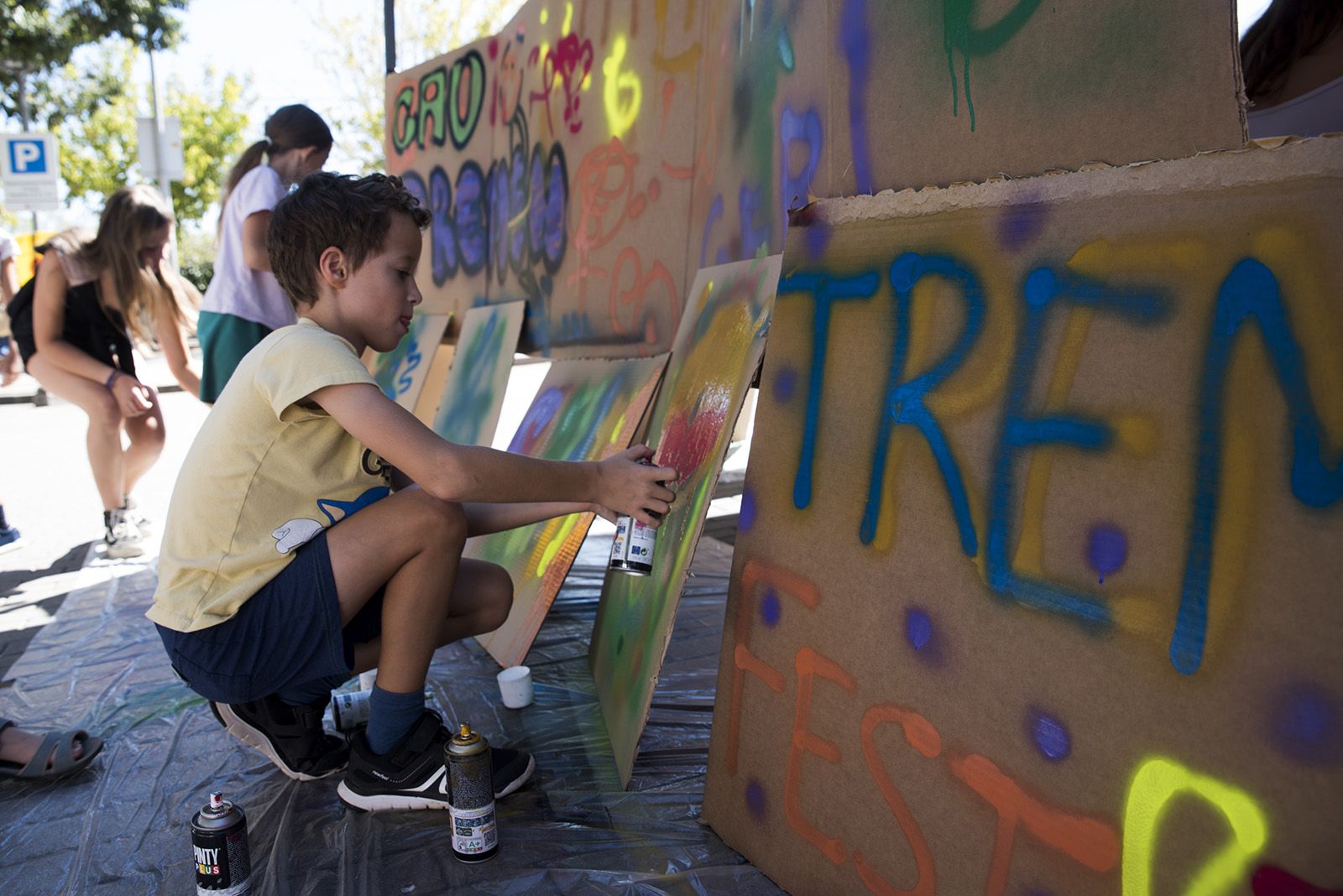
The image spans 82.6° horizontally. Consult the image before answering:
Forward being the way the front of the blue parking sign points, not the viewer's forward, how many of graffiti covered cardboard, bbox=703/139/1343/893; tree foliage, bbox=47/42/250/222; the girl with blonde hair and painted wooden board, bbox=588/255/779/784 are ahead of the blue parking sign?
3

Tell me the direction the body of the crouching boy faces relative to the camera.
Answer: to the viewer's right

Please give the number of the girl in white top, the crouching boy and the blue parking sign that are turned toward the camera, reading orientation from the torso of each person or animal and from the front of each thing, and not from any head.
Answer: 1

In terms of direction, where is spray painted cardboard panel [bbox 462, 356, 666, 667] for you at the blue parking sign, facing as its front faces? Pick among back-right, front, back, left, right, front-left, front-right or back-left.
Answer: front

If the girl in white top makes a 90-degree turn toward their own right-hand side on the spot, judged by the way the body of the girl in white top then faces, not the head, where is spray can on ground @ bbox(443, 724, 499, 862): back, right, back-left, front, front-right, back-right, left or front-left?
front

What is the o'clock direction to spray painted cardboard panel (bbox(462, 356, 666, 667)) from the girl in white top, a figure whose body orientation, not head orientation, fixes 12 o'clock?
The spray painted cardboard panel is roughly at 2 o'clock from the girl in white top.

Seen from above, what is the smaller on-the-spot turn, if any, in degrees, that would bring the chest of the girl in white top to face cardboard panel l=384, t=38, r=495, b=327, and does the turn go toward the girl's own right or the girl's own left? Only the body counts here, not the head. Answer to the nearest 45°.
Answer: approximately 45° to the girl's own left

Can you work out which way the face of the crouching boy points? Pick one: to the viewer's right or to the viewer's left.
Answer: to the viewer's right

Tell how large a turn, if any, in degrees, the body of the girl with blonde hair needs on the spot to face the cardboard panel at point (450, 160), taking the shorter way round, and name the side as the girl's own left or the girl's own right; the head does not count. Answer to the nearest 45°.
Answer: approximately 45° to the girl's own left

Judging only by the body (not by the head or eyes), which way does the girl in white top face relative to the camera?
to the viewer's right

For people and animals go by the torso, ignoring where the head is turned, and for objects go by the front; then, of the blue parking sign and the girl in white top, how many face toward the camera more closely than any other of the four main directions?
1

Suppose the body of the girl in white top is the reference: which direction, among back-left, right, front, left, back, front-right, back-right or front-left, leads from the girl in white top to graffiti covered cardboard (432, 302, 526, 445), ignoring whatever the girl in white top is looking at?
front

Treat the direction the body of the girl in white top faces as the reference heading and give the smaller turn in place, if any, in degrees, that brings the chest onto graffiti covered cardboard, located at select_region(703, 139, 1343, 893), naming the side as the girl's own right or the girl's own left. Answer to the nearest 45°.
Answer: approximately 90° to the girl's own right

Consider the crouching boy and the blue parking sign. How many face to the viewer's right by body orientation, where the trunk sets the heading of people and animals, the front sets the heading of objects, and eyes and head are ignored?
1

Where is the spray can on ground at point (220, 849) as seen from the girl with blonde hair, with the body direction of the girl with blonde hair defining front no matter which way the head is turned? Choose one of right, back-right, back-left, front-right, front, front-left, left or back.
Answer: front-right

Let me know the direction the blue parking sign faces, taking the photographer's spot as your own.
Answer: facing the viewer

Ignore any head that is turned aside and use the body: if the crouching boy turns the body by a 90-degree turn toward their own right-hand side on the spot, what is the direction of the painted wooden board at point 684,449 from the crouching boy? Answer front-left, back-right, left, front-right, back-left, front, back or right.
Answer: left
